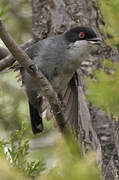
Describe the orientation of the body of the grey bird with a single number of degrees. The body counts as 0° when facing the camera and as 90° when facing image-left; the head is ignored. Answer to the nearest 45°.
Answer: approximately 270°

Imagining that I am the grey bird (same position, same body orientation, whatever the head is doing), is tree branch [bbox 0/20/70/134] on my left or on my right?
on my right
